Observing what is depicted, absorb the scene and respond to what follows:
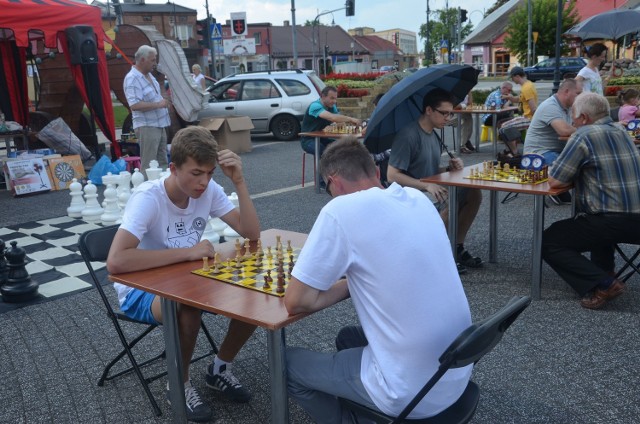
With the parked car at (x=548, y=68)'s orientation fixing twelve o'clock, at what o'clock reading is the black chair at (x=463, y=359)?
The black chair is roughly at 9 o'clock from the parked car.

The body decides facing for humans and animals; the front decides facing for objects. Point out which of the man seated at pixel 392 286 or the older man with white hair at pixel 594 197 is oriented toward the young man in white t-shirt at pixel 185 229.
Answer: the man seated

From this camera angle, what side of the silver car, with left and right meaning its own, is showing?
left

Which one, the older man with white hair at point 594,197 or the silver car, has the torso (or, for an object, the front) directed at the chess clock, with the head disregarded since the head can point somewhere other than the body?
the older man with white hair

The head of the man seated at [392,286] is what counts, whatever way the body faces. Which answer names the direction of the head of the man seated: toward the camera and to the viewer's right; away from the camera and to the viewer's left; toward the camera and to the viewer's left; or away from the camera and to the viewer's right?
away from the camera and to the viewer's left

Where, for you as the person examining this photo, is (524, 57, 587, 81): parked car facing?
facing to the left of the viewer

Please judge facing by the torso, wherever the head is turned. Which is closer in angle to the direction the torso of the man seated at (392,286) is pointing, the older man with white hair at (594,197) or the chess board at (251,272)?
the chess board

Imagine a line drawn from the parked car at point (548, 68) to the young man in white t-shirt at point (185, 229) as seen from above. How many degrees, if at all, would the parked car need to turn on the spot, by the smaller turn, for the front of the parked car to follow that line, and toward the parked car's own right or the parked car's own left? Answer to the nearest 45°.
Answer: approximately 90° to the parked car's own left

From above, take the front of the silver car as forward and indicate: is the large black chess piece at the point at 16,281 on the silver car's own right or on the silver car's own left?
on the silver car's own left

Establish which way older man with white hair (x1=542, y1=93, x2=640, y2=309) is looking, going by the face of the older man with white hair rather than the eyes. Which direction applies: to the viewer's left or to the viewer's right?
to the viewer's left

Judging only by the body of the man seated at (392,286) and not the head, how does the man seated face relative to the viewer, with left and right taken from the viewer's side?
facing away from the viewer and to the left of the viewer

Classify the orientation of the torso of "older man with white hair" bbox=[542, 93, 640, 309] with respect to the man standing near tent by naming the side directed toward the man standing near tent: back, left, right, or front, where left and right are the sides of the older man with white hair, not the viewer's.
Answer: front

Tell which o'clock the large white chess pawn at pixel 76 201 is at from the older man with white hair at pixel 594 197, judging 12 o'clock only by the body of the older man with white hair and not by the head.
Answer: The large white chess pawn is roughly at 11 o'clock from the older man with white hair.
